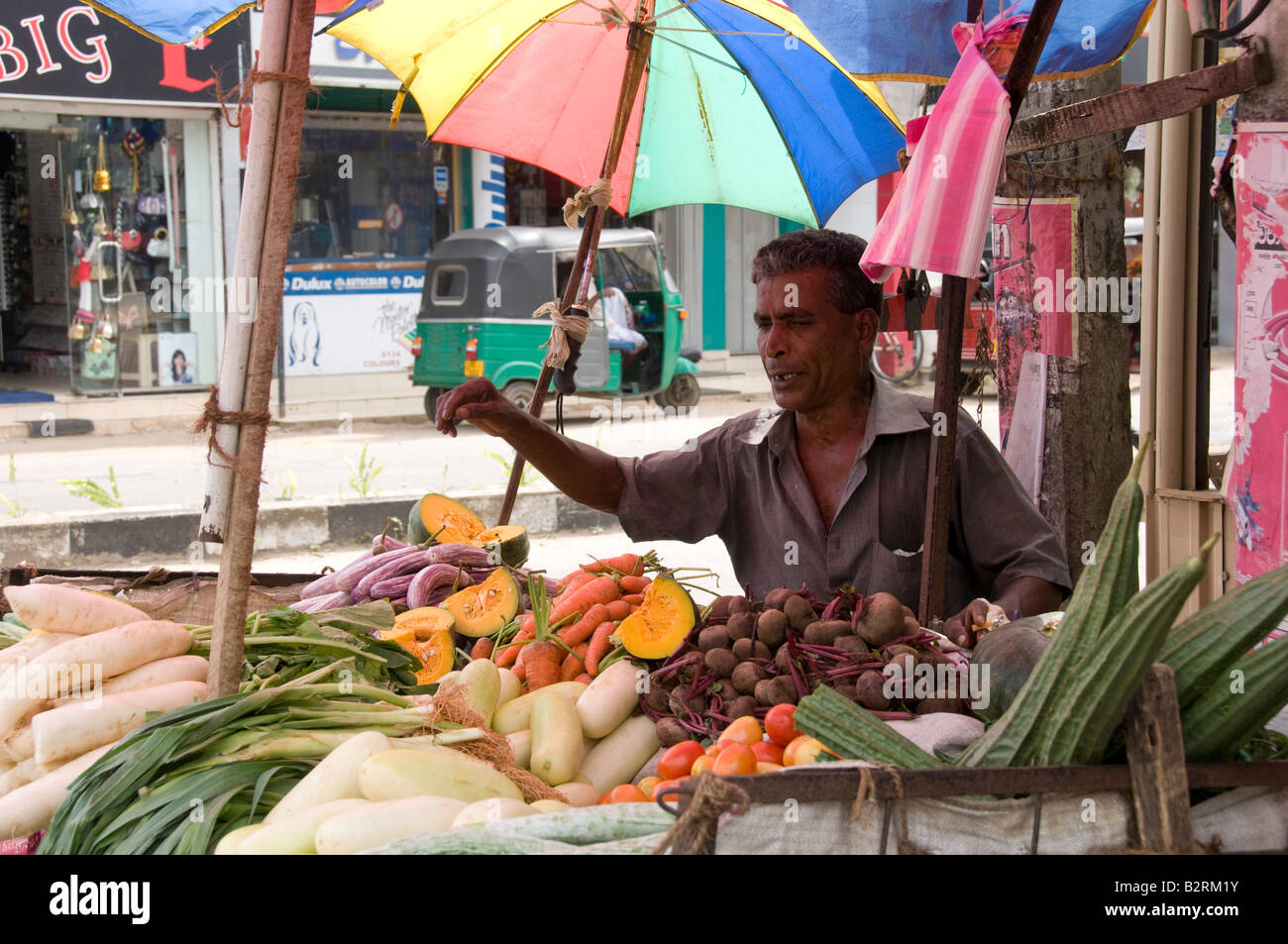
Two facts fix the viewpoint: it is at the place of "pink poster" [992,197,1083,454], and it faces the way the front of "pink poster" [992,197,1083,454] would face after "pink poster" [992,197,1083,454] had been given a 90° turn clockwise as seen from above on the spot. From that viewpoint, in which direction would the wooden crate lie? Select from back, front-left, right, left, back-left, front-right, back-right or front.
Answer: left

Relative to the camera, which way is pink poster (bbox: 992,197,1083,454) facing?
toward the camera

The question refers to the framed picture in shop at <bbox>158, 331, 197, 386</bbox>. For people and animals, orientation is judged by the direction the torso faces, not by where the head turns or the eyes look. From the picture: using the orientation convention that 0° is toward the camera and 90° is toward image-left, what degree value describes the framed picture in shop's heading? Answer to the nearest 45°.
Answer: approximately 0°

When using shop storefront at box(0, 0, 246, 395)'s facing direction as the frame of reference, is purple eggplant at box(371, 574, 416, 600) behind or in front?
in front

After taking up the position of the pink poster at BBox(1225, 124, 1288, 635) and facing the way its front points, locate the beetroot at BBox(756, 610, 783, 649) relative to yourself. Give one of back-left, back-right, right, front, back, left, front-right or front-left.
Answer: front-right

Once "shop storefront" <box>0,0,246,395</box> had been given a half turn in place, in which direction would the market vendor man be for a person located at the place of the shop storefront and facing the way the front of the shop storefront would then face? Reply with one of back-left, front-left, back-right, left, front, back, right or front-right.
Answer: back

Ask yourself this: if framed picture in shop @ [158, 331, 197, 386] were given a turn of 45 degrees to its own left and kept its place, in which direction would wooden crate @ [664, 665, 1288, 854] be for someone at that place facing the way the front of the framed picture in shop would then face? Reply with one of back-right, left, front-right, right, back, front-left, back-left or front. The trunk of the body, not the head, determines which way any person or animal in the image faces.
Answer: front-right

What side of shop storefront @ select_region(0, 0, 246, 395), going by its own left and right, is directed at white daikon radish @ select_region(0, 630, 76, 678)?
front

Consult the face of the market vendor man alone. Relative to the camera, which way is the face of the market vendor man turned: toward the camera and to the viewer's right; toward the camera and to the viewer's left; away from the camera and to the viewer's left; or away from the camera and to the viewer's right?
toward the camera and to the viewer's left

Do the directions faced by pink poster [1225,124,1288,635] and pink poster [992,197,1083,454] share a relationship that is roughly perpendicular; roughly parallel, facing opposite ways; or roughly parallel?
roughly parallel

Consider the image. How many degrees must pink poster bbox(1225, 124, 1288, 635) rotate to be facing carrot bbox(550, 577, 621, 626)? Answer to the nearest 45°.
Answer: approximately 90° to its right

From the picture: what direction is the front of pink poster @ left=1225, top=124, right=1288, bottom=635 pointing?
toward the camera

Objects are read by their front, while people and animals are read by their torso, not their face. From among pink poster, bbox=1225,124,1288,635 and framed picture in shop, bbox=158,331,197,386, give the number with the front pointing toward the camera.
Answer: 2

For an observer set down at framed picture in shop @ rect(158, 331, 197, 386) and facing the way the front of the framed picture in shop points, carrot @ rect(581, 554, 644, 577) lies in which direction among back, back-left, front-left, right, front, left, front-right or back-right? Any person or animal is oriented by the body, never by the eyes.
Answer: front

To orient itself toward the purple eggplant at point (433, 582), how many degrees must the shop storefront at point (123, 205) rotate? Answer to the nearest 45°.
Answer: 0° — it already faces it
